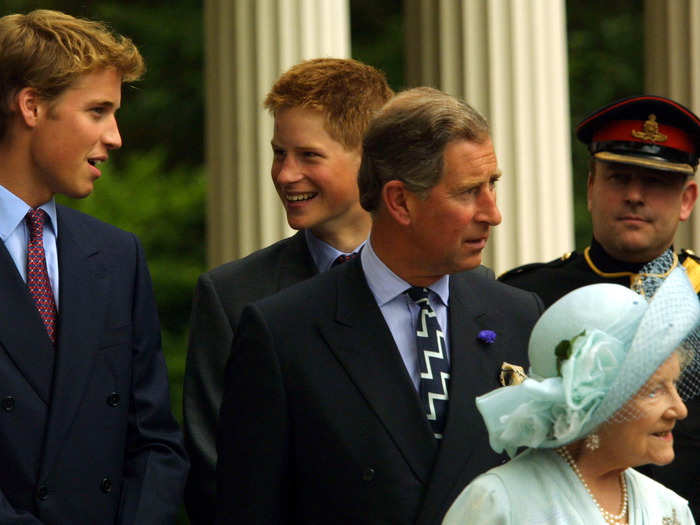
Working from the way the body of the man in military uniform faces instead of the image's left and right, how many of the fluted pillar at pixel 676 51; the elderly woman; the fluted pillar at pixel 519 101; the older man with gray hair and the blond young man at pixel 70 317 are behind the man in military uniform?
2

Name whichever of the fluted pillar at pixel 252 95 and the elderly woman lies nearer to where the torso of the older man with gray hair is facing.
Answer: the elderly woman

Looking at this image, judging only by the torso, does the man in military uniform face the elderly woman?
yes

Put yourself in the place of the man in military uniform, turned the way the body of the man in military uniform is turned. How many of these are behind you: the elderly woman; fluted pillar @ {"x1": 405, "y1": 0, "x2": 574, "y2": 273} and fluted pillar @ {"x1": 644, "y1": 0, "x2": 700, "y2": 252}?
2

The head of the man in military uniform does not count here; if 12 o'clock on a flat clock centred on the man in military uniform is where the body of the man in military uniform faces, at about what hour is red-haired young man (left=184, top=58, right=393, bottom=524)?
The red-haired young man is roughly at 2 o'clock from the man in military uniform.

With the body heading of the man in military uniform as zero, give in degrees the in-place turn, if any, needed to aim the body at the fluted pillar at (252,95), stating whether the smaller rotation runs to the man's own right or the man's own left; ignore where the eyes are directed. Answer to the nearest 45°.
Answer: approximately 135° to the man's own right

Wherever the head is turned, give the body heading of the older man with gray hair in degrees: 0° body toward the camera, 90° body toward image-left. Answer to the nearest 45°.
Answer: approximately 315°

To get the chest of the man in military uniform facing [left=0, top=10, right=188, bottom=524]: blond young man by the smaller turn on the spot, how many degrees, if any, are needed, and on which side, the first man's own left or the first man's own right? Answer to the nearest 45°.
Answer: approximately 45° to the first man's own right

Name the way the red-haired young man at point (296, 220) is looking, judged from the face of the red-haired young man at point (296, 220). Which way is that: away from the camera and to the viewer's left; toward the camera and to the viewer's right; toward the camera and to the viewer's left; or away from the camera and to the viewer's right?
toward the camera and to the viewer's left
